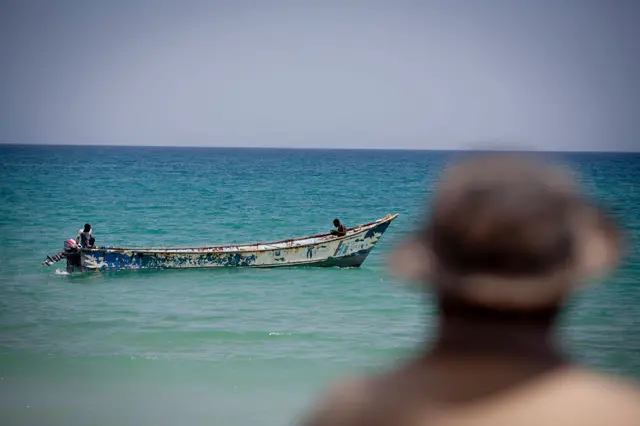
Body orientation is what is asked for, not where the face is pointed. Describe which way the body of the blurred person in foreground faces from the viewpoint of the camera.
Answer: away from the camera

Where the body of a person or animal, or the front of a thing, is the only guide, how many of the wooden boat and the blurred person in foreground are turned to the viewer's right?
1

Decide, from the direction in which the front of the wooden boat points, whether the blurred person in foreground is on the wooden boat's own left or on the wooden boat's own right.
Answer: on the wooden boat's own right

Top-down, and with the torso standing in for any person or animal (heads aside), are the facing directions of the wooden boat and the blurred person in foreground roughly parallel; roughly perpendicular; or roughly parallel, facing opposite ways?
roughly perpendicular

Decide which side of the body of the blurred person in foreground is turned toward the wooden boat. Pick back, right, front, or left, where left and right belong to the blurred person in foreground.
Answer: front

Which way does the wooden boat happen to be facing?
to the viewer's right

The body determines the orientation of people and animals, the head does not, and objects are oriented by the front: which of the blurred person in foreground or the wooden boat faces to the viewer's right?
the wooden boat

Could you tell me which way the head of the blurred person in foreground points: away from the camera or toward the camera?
away from the camera
